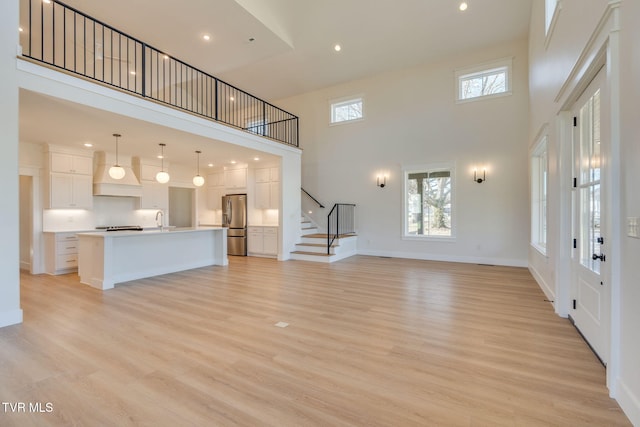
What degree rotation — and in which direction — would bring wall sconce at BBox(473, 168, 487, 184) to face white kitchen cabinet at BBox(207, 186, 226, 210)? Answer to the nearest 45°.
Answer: approximately 90° to its right

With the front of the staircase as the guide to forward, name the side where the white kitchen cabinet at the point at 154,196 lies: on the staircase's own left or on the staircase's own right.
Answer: on the staircase's own right

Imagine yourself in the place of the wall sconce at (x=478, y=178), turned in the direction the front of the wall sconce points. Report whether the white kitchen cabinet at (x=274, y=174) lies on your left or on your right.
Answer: on your right

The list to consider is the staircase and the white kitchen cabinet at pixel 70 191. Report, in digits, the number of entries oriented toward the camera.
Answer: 2

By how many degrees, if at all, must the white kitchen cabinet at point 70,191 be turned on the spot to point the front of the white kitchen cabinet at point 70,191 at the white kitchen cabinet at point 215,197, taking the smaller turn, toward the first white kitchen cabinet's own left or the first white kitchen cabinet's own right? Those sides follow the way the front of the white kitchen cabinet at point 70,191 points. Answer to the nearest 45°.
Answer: approximately 90° to the first white kitchen cabinet's own left

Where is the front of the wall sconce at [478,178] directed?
toward the camera

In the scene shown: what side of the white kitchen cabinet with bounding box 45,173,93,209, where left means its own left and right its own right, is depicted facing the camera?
front

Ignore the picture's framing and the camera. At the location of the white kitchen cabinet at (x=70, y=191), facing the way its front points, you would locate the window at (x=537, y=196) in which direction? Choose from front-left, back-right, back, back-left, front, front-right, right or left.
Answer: front-left

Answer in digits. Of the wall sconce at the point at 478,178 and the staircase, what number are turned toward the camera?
2

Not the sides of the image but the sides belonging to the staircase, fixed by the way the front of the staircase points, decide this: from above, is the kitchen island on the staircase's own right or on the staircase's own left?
on the staircase's own right

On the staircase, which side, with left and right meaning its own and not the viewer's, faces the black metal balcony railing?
right

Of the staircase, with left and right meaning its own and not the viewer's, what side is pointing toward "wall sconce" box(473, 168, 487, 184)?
left
